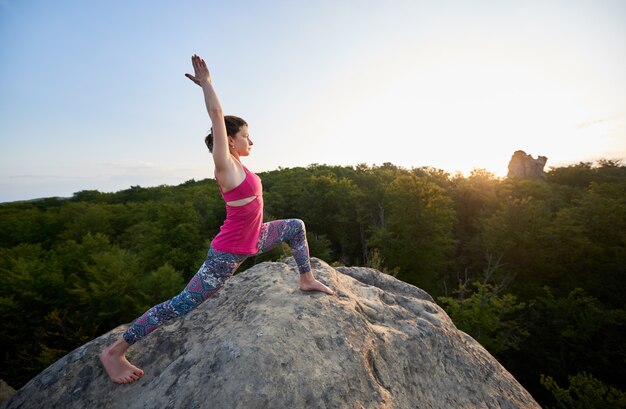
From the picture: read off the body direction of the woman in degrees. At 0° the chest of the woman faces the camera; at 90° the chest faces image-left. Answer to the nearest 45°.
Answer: approximately 270°

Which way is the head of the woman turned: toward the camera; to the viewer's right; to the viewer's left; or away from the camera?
to the viewer's right
